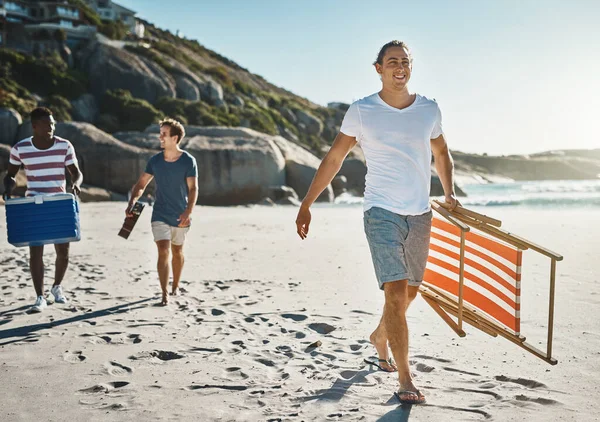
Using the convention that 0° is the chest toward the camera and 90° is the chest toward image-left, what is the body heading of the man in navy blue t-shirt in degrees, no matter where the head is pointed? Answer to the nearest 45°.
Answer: approximately 0°

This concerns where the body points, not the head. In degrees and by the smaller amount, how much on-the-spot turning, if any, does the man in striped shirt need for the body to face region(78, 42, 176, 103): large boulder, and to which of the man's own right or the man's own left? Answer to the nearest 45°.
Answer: approximately 180°

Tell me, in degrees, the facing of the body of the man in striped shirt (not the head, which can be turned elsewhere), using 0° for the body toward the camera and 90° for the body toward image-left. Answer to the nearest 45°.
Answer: approximately 0°

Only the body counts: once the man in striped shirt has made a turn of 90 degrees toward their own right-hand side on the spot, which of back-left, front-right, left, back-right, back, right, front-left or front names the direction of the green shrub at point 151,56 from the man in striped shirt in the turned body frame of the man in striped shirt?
right

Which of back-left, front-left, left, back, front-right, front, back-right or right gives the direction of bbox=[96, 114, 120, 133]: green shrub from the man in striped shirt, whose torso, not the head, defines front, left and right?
back

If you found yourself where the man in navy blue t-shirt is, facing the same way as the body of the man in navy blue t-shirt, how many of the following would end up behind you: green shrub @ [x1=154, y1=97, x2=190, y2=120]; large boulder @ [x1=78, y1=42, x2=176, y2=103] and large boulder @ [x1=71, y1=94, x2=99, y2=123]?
3

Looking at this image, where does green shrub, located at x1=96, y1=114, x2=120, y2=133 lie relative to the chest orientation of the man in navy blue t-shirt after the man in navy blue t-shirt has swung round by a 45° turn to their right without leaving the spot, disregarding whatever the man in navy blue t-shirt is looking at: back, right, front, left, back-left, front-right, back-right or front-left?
back-right

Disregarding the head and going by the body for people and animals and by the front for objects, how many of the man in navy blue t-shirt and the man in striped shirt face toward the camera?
2

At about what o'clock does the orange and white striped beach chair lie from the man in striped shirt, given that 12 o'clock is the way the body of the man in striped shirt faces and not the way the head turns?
The orange and white striped beach chair is roughly at 11 o'clock from the man in striped shirt.

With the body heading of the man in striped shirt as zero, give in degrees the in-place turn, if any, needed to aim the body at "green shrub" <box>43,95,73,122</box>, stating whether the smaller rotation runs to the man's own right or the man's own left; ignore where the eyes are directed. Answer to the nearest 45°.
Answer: approximately 180°

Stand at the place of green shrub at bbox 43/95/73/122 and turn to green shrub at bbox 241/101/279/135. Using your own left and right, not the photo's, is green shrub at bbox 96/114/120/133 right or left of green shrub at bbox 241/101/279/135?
right

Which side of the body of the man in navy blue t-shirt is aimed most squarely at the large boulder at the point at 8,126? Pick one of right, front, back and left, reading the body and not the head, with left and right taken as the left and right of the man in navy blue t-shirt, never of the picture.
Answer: back

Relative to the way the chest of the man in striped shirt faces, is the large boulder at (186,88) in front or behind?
behind

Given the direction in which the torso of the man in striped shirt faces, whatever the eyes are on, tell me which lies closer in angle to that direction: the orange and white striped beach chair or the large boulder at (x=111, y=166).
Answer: the orange and white striped beach chair
